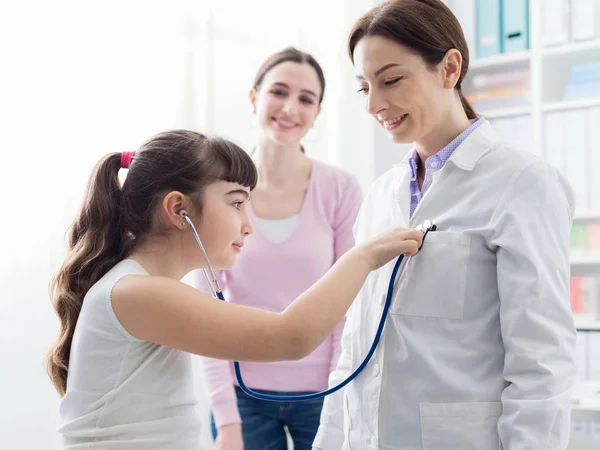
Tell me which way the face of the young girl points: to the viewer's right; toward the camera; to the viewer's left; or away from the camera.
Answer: to the viewer's right

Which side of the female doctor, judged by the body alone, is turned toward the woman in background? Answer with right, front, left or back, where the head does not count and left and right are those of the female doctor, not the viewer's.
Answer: right

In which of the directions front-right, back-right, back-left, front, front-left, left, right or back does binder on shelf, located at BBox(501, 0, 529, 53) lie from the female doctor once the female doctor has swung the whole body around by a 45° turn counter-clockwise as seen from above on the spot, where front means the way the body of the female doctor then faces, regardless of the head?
back

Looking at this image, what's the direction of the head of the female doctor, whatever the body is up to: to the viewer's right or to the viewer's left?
to the viewer's left

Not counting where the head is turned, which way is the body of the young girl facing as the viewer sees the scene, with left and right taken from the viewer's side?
facing to the right of the viewer

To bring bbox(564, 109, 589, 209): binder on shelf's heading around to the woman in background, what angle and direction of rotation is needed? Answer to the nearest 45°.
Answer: approximately 45° to its right

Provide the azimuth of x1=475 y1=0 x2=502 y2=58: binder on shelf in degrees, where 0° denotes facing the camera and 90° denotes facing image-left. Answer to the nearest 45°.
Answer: approximately 0°

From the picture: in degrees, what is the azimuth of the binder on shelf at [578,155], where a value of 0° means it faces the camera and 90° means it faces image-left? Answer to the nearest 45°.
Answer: approximately 0°

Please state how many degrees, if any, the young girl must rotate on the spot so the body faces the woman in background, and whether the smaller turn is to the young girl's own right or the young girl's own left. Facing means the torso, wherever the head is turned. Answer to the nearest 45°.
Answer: approximately 90° to the young girl's own left
